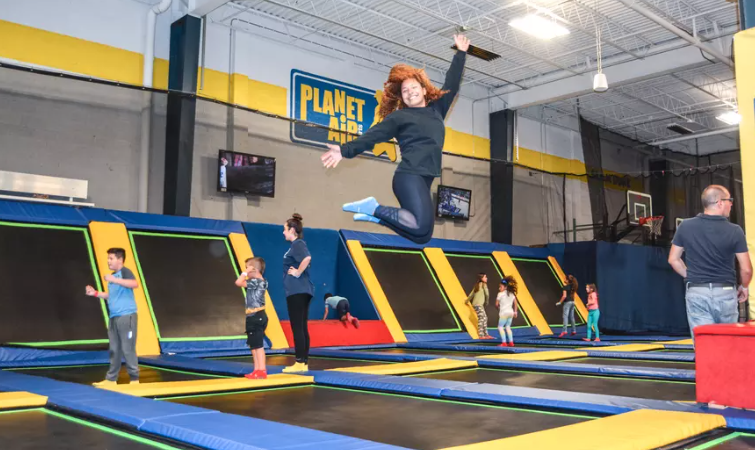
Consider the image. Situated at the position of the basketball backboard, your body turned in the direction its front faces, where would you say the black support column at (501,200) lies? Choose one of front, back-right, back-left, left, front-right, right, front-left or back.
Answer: right

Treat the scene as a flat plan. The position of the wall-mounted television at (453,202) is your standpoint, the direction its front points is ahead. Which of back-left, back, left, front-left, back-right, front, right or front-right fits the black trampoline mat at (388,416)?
front-right

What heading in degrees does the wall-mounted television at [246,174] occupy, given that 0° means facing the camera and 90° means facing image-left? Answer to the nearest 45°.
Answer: approximately 315°

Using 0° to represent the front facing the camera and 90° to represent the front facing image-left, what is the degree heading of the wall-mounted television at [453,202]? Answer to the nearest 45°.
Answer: approximately 315°

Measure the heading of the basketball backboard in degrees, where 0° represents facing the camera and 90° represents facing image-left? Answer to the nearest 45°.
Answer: approximately 315°

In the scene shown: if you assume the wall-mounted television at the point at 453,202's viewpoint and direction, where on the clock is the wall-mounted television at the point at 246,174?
the wall-mounted television at the point at 246,174 is roughly at 3 o'clock from the wall-mounted television at the point at 453,202.

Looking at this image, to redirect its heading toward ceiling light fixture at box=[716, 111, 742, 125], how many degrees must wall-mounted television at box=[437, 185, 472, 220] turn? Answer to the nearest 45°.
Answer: approximately 90° to its left

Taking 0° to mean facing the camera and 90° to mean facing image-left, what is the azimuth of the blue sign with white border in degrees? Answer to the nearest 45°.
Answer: approximately 315°

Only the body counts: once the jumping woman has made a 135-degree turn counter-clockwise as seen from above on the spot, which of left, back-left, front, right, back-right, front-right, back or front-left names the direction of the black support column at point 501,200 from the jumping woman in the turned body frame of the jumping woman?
front

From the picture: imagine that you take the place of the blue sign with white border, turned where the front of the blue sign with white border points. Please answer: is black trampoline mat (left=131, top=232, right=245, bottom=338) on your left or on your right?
on your right

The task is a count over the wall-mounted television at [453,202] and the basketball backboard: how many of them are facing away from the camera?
0

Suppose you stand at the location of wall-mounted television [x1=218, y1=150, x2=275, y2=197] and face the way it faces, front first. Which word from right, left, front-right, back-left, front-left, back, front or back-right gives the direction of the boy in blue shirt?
front-right

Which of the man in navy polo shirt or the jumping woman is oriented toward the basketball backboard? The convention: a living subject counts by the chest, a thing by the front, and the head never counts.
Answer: the man in navy polo shirt
